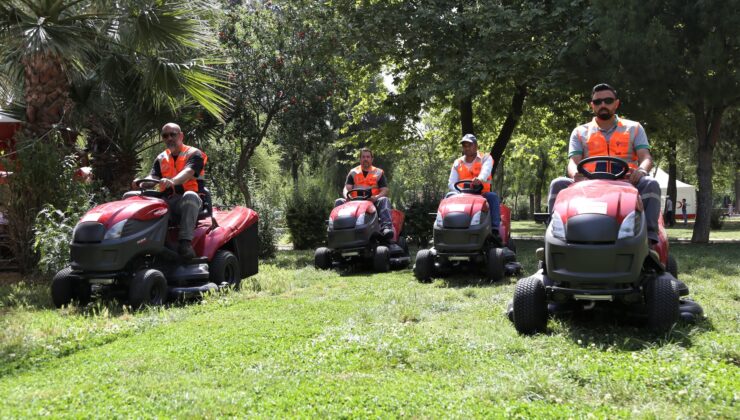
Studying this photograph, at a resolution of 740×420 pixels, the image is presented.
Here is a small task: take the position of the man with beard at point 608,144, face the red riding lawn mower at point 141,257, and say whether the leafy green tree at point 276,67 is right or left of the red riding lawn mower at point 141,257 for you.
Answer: right

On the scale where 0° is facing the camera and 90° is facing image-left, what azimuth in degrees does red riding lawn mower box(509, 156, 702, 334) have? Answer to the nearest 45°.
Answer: approximately 0°

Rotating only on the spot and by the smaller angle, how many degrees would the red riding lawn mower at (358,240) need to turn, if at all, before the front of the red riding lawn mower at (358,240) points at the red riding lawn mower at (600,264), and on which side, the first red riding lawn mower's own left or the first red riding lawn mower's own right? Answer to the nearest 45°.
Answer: approximately 45° to the first red riding lawn mower's own left

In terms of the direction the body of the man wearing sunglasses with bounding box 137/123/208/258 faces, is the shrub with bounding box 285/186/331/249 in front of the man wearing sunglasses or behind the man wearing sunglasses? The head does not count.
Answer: behind

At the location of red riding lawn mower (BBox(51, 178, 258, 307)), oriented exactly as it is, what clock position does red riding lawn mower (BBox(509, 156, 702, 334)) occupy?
red riding lawn mower (BBox(509, 156, 702, 334)) is roughly at 9 o'clock from red riding lawn mower (BBox(51, 178, 258, 307)).

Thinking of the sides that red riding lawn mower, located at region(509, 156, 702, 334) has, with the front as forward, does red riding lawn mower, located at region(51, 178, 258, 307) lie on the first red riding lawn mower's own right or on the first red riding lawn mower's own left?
on the first red riding lawn mower's own right

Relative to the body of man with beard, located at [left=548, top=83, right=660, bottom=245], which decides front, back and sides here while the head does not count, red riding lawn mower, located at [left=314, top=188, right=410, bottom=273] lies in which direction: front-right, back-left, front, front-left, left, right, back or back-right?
back-right

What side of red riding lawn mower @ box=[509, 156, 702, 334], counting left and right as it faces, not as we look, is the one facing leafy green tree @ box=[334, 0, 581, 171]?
back

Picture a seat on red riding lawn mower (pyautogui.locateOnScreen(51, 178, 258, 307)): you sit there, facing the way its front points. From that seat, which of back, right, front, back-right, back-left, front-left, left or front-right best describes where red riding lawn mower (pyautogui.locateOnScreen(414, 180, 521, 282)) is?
back-left

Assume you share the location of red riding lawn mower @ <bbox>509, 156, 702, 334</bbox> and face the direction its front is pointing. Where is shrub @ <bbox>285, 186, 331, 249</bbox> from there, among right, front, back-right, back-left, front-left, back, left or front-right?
back-right

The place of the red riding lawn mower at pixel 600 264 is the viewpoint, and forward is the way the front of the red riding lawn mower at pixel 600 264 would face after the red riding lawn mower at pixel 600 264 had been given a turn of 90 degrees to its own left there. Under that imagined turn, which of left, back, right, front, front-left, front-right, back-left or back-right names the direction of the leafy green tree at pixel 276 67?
back-left
